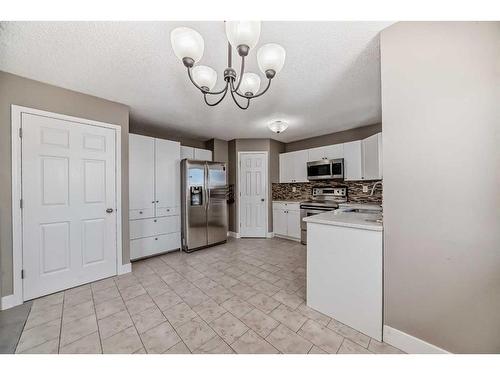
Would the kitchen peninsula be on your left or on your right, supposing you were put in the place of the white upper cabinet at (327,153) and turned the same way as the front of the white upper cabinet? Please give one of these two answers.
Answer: on your left

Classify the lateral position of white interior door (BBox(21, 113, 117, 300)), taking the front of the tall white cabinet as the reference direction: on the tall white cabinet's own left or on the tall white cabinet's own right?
on the tall white cabinet's own right

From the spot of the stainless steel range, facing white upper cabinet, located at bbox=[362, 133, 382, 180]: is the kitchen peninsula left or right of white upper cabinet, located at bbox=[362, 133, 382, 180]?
right

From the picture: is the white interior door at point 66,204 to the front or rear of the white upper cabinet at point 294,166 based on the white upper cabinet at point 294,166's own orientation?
to the front

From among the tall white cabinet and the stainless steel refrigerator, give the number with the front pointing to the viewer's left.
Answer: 0

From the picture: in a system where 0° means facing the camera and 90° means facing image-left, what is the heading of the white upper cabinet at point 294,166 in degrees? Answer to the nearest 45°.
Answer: approximately 45°

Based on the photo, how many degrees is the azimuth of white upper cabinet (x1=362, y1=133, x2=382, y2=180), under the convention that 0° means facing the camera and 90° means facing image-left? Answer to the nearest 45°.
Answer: approximately 45°

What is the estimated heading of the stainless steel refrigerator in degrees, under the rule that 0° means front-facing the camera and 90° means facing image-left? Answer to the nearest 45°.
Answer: approximately 315°

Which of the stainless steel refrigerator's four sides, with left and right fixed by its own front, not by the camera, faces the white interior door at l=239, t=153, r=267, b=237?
left
